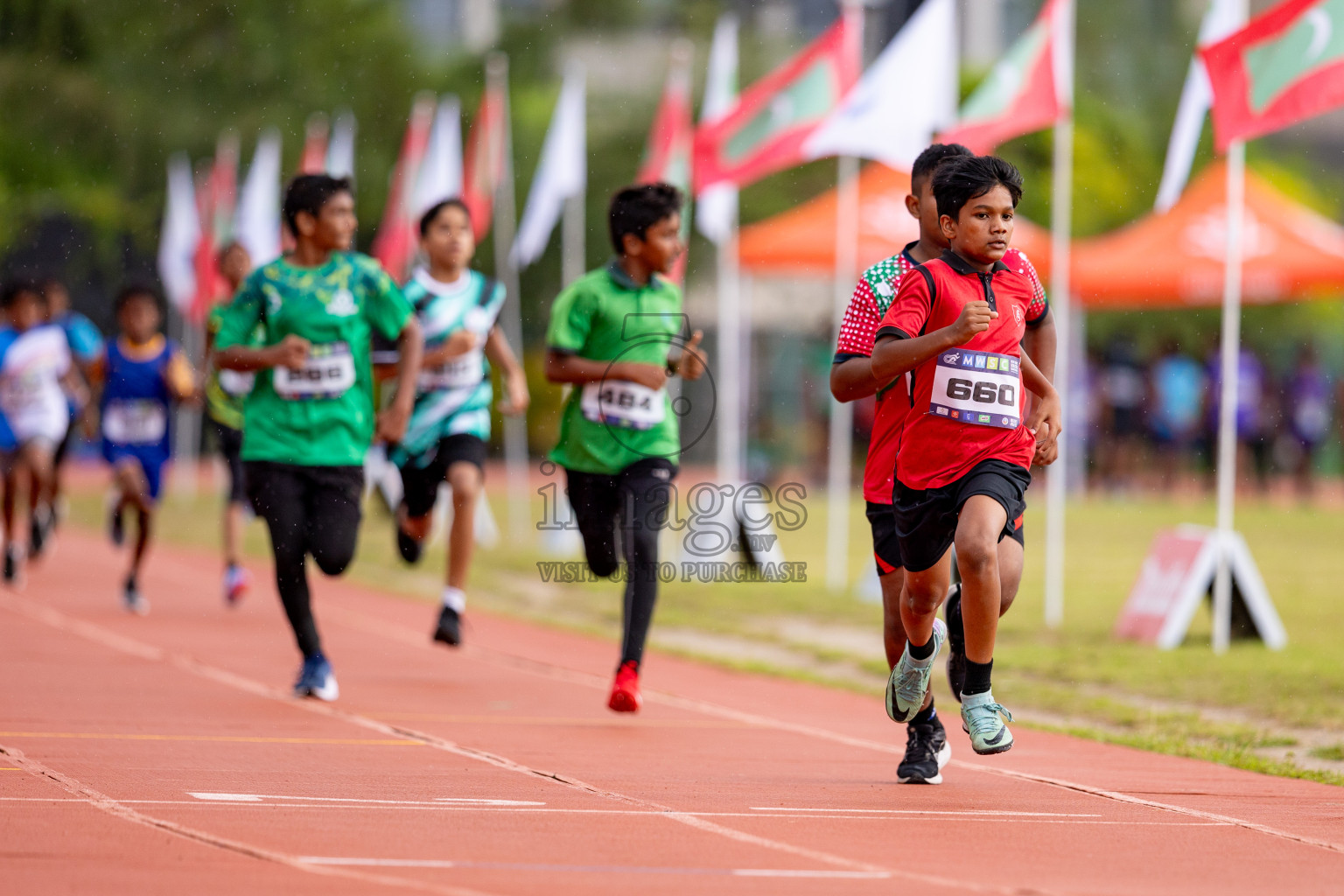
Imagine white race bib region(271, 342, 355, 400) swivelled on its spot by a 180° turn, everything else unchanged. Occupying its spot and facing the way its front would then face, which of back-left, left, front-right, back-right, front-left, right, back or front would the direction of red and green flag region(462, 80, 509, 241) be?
front

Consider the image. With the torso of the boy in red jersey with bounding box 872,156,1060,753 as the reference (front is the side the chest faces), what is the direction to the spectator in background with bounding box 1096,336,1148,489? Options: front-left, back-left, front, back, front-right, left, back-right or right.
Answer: back-left

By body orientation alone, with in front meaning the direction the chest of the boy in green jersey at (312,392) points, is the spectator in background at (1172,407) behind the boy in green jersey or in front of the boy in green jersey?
behind

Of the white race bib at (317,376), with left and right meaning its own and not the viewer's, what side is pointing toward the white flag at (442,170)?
back

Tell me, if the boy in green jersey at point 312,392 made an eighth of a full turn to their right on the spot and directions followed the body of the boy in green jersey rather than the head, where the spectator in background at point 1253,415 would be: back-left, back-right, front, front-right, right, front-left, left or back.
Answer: back

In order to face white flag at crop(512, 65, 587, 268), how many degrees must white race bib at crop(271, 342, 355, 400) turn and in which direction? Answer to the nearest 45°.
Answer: approximately 180°

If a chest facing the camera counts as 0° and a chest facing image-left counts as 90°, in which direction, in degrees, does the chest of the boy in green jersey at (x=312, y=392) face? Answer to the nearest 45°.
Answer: approximately 0°

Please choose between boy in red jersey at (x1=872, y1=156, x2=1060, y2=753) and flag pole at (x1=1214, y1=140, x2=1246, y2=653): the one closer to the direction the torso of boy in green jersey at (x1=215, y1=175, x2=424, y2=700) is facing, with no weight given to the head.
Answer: the boy in red jersey

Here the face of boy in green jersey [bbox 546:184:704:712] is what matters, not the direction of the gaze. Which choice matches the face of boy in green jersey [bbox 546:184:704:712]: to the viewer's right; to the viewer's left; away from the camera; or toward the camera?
to the viewer's right
